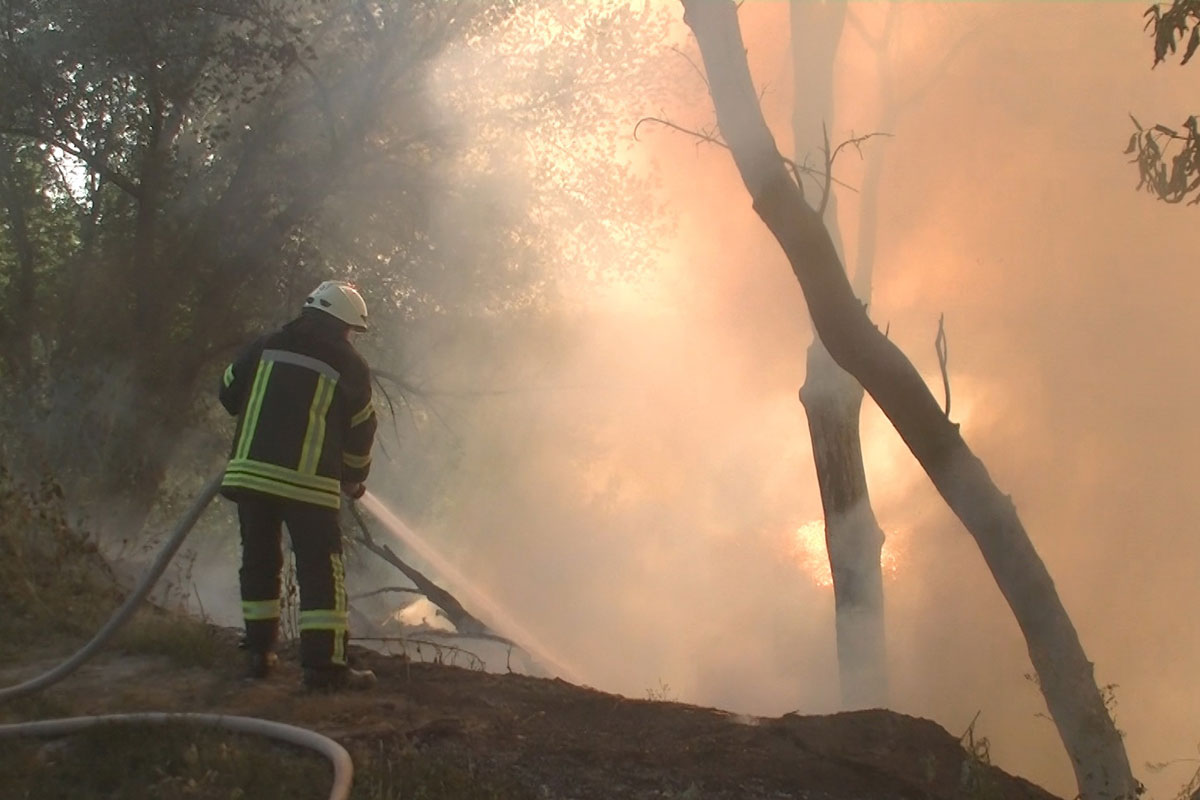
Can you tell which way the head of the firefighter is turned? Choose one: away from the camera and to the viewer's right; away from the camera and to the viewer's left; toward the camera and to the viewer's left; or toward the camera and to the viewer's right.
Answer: away from the camera and to the viewer's right

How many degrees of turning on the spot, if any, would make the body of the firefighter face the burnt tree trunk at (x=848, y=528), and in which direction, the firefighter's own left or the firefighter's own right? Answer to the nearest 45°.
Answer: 0° — they already face it

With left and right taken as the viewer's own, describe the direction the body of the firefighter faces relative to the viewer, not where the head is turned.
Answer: facing away from the viewer and to the right of the viewer

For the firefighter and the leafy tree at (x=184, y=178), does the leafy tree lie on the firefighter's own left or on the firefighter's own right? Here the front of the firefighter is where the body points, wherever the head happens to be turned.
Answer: on the firefighter's own left

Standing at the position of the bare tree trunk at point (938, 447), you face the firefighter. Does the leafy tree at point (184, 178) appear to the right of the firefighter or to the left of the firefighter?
right
